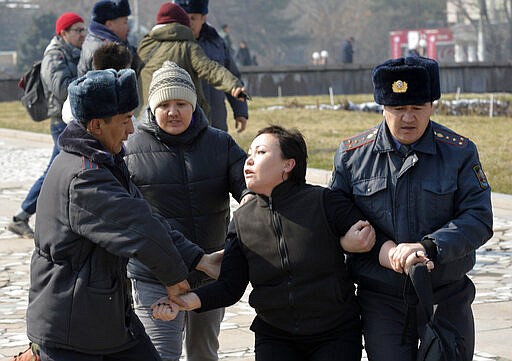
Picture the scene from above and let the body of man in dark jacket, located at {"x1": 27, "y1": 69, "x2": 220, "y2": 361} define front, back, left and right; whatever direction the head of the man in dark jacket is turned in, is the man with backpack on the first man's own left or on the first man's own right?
on the first man's own left

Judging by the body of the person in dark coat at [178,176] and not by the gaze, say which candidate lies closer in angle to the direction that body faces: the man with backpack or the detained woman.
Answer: the detained woman

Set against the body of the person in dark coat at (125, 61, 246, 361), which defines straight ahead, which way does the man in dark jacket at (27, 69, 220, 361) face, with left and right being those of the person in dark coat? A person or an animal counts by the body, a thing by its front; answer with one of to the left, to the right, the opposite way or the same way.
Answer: to the left

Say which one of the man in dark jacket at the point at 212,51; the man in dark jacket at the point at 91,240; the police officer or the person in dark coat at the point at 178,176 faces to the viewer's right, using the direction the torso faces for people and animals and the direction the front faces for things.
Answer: the man in dark jacket at the point at 91,240

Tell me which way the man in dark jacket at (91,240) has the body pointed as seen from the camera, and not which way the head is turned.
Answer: to the viewer's right
